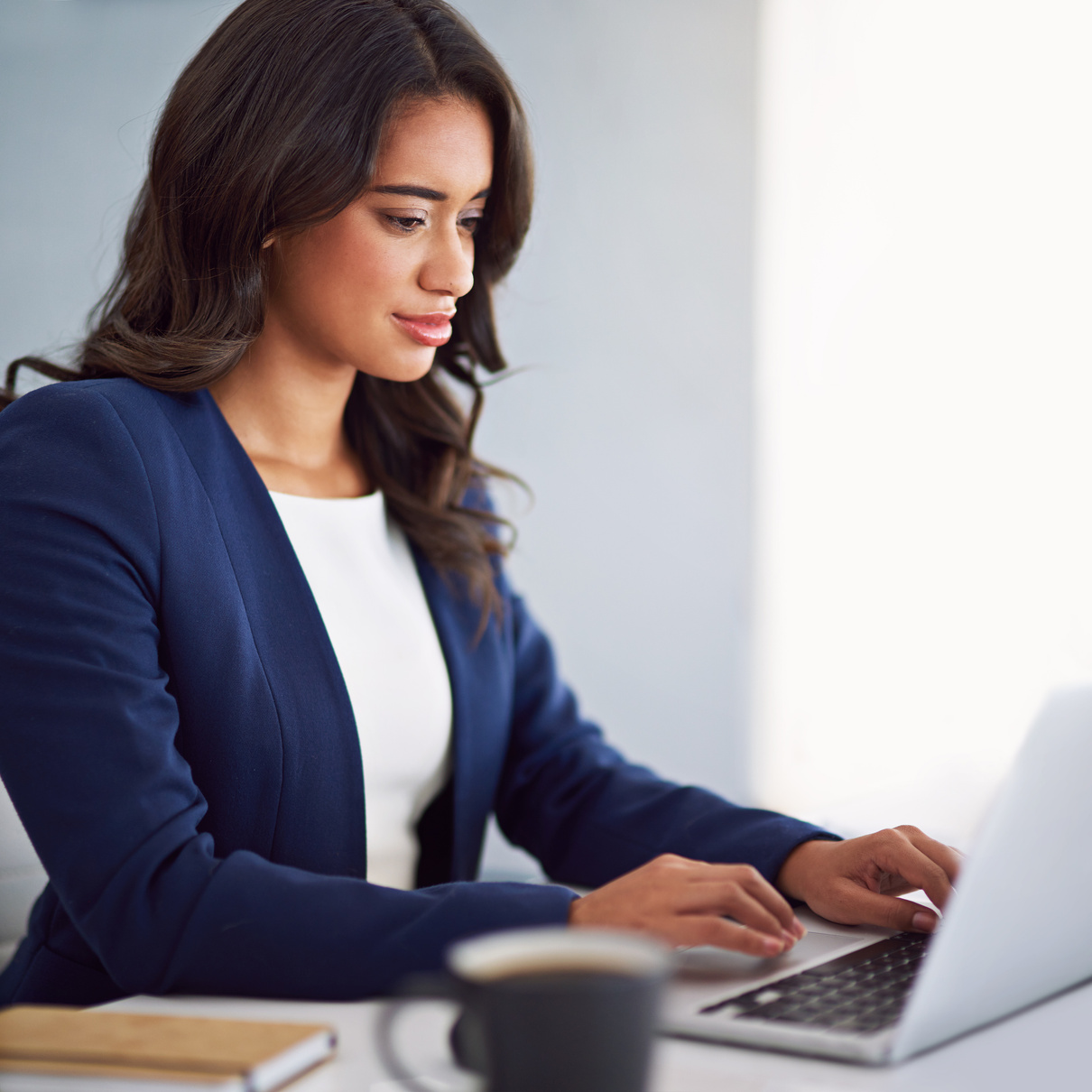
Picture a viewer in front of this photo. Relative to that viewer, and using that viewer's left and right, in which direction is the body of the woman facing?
facing the viewer and to the right of the viewer

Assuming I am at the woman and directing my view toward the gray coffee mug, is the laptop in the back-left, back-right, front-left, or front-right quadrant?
front-left

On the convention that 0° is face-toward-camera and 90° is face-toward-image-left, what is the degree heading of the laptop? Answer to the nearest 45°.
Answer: approximately 135°

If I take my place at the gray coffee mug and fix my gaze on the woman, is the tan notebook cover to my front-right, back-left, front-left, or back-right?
front-left

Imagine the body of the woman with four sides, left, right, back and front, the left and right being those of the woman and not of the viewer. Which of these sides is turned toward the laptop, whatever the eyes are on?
front

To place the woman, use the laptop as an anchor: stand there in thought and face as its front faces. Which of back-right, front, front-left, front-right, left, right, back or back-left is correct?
front

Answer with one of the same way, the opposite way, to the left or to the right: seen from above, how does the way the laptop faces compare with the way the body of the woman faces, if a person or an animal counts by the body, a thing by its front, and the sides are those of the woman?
the opposite way

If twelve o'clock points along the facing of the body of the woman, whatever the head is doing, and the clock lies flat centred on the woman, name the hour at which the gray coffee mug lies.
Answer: The gray coffee mug is roughly at 1 o'clock from the woman.
